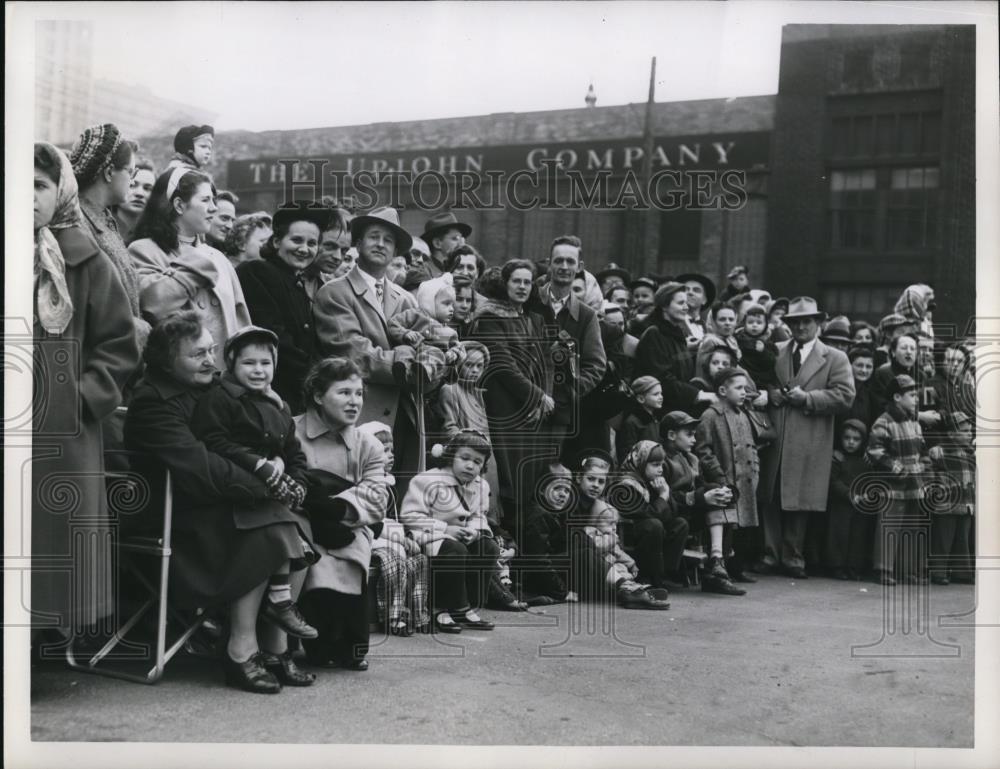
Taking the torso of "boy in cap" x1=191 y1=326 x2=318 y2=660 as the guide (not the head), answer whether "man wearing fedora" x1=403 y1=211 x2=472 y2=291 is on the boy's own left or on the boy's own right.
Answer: on the boy's own left

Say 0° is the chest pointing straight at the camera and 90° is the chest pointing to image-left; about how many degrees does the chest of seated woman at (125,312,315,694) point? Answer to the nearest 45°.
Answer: approximately 270°

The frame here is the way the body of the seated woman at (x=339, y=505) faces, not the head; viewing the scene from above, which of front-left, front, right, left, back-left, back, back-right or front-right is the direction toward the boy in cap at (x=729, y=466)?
left

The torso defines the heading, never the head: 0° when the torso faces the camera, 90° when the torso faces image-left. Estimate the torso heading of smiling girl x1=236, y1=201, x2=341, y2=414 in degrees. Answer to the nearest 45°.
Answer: approximately 315°

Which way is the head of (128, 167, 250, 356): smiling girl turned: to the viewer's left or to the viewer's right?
to the viewer's right
